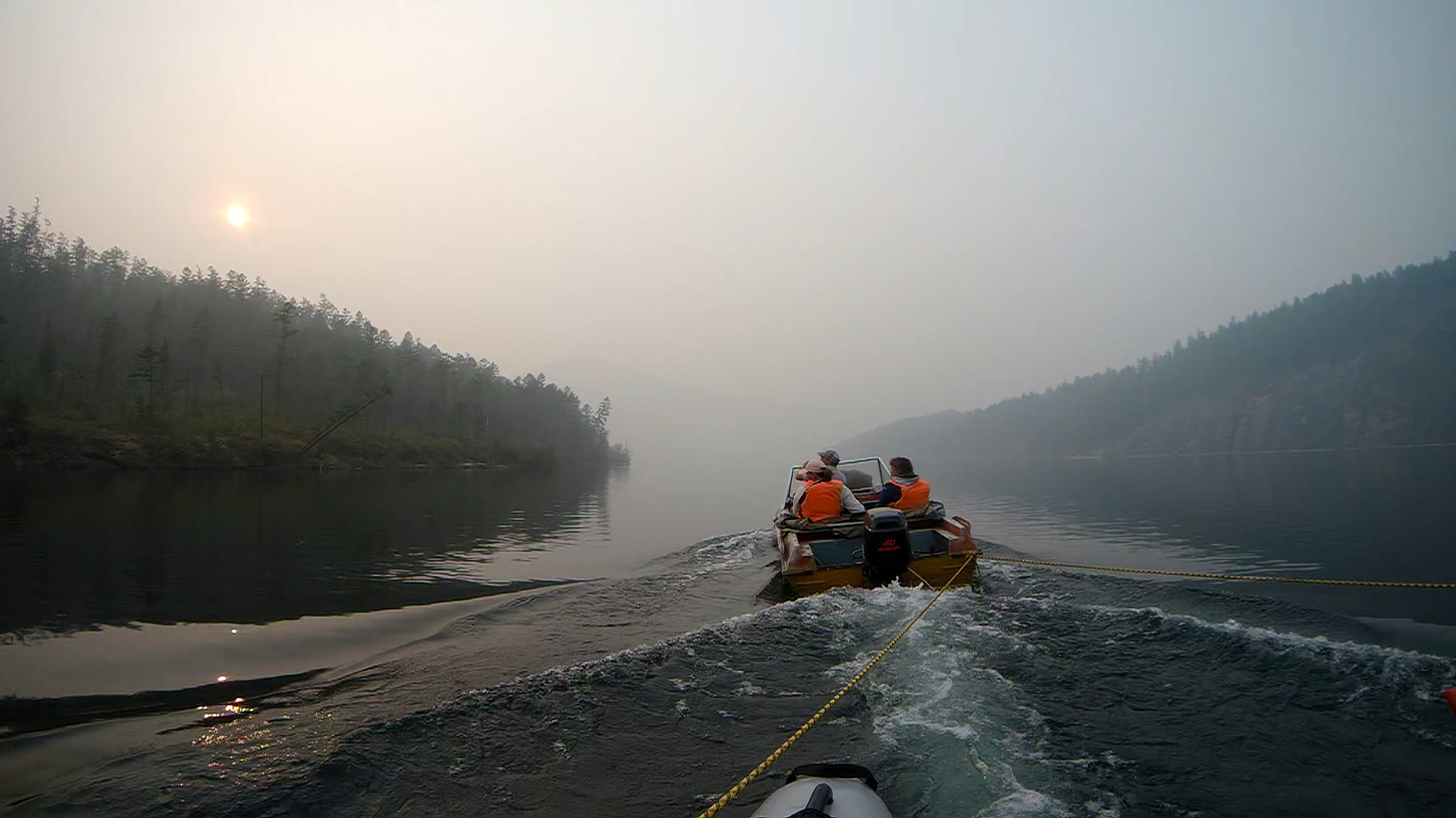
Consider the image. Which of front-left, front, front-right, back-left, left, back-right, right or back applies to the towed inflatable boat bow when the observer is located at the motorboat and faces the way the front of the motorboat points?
back

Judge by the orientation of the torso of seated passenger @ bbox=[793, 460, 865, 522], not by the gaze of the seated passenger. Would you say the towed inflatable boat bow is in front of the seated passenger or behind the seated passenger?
behind

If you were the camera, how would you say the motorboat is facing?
facing away from the viewer

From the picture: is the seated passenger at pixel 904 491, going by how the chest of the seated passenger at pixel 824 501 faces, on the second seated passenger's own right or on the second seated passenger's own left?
on the second seated passenger's own right

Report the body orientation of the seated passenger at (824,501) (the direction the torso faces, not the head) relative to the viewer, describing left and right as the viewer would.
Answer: facing away from the viewer
